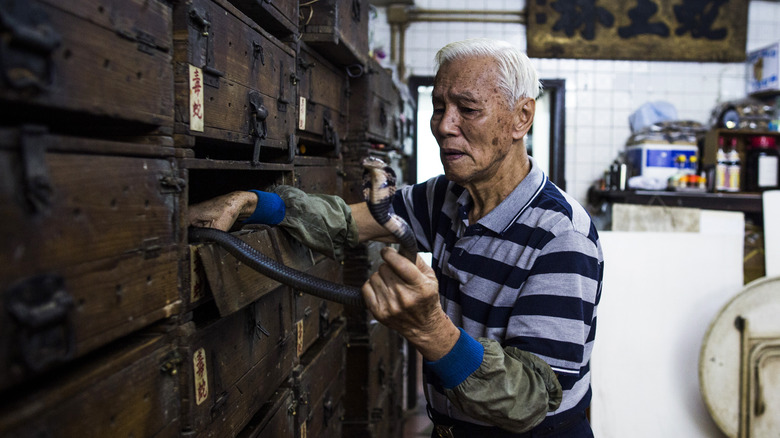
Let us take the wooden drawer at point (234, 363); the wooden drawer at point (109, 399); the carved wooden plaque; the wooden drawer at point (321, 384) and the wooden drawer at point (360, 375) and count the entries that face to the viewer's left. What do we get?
0

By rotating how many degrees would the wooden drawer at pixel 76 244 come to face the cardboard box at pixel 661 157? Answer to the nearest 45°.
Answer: approximately 90° to its left

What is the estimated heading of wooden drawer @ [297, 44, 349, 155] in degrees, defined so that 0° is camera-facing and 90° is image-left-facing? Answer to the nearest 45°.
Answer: approximately 315°

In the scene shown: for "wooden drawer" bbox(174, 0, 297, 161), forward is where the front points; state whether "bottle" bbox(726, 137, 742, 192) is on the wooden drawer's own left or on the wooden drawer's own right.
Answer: on the wooden drawer's own left

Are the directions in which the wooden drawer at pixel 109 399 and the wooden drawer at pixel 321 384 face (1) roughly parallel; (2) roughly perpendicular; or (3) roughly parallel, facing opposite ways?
roughly parallel

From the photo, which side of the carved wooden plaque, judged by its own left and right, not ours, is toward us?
front

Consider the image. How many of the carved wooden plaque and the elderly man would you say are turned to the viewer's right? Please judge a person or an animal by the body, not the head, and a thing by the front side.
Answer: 0

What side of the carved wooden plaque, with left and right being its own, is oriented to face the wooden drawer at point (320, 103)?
front

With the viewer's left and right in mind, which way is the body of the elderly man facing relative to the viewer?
facing the viewer and to the left of the viewer

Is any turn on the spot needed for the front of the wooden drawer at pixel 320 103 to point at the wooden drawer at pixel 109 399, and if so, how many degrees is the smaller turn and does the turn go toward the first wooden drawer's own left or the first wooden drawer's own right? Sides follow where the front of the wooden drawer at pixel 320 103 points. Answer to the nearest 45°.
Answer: approximately 45° to the first wooden drawer's own right

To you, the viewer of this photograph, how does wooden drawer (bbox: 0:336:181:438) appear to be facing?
facing the viewer and to the right of the viewer

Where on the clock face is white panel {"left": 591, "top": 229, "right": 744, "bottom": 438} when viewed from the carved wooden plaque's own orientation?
The white panel is roughly at 12 o'clock from the carved wooden plaque.

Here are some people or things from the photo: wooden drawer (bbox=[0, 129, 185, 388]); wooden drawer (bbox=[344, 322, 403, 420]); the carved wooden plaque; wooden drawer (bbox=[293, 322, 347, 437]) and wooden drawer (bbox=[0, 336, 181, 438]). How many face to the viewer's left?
0

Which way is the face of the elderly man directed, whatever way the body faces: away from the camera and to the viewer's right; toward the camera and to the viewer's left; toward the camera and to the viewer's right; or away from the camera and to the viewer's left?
toward the camera and to the viewer's left
